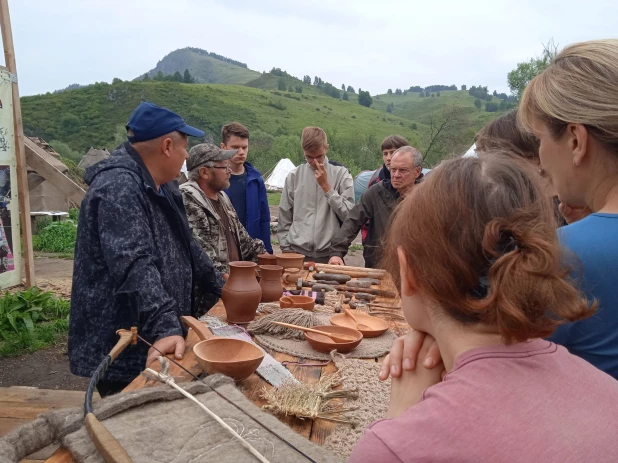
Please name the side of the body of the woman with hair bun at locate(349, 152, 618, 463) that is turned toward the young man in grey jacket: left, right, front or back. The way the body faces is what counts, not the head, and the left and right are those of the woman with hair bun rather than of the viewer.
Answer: front

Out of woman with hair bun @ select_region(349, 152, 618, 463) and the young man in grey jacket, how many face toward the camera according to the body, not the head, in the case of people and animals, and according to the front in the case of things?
1

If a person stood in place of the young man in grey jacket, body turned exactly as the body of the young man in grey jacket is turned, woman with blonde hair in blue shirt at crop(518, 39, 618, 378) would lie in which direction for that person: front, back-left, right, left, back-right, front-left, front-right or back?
front

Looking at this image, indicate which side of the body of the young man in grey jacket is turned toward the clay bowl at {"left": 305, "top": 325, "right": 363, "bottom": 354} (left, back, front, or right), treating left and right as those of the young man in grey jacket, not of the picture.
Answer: front

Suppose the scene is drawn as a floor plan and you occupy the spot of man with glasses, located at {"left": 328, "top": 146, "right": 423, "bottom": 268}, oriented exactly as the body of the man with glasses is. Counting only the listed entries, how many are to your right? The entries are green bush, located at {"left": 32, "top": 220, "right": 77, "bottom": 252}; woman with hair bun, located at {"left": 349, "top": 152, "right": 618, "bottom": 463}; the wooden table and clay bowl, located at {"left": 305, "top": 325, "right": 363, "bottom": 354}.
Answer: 1

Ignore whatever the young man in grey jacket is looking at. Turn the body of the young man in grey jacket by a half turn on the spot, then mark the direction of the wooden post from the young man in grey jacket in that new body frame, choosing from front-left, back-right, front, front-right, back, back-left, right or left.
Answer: left

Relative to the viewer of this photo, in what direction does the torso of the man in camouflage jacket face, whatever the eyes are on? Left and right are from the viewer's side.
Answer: facing the viewer and to the right of the viewer

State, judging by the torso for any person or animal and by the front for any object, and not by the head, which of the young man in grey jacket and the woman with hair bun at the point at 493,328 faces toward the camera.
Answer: the young man in grey jacket

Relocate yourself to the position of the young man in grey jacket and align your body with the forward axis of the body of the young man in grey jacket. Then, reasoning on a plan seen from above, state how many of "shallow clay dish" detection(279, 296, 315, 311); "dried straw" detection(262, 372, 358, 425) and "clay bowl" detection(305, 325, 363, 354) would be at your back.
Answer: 0

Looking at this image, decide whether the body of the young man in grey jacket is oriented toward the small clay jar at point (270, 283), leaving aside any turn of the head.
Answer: yes

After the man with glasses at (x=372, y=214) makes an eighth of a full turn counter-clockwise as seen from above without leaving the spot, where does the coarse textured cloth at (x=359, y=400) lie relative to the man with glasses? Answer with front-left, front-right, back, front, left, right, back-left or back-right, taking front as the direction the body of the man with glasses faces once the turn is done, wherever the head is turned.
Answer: front

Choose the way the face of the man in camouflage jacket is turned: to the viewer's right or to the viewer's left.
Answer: to the viewer's right

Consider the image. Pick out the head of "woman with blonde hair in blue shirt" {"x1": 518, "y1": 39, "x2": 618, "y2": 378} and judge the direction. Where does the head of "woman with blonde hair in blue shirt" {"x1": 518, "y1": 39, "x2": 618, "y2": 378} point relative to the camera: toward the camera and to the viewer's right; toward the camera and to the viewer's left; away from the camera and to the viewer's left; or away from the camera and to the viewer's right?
away from the camera and to the viewer's left

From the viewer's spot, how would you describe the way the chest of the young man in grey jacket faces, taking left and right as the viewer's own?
facing the viewer

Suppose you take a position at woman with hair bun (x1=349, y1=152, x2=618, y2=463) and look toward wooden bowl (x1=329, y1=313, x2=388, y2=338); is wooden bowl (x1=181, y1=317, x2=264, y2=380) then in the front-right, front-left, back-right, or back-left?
front-left

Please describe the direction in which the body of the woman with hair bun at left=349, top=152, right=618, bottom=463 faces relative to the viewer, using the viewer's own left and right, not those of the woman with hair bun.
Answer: facing away from the viewer and to the left of the viewer

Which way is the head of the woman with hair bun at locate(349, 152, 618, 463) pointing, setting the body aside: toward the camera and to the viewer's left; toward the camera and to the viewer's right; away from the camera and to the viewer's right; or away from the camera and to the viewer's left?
away from the camera and to the viewer's left
